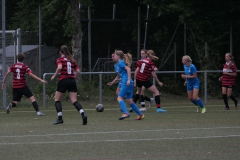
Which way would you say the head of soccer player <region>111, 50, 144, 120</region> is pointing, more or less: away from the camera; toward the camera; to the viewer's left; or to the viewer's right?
to the viewer's left

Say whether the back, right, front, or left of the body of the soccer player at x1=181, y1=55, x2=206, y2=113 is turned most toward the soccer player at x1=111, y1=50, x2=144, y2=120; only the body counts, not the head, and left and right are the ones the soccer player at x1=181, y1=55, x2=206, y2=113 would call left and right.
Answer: front

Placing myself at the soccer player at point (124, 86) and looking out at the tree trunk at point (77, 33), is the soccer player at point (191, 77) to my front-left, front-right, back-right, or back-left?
front-right

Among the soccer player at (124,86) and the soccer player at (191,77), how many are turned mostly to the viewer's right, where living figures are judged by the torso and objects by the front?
0

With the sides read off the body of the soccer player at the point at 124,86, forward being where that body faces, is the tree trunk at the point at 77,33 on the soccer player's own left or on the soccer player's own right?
on the soccer player's own right

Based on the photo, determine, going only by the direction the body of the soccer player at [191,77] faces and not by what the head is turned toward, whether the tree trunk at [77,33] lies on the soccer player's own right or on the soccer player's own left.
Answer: on the soccer player's own right

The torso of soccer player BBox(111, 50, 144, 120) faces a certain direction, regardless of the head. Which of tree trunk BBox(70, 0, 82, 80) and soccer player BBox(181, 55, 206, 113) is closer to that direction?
the tree trunk

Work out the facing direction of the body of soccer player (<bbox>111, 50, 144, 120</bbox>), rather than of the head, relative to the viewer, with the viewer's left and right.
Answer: facing to the left of the viewer

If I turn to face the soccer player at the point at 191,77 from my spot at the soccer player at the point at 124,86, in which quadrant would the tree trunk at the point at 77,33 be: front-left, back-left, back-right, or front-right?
front-left

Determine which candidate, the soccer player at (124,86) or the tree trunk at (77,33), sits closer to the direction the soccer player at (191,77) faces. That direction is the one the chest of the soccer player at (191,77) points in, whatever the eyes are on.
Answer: the soccer player

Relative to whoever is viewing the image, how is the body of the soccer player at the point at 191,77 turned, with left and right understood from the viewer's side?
facing the viewer and to the left of the viewer
